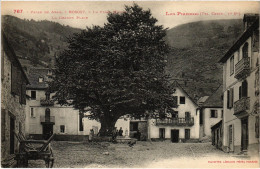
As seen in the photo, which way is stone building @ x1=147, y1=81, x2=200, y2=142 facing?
toward the camera

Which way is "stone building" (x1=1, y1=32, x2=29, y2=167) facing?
to the viewer's right

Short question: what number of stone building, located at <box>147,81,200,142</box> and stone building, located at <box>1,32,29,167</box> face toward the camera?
1

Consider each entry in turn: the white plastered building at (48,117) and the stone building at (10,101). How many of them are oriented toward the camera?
1

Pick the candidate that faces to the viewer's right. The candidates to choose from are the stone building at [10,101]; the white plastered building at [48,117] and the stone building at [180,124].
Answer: the stone building at [10,101]

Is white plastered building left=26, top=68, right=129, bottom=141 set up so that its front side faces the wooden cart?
yes

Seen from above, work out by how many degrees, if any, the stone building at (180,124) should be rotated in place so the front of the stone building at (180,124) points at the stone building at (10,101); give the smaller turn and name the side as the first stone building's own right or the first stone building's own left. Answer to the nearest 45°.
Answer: approximately 45° to the first stone building's own right

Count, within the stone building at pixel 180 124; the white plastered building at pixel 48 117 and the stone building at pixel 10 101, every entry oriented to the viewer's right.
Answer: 1

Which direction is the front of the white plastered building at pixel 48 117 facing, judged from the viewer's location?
facing the viewer
